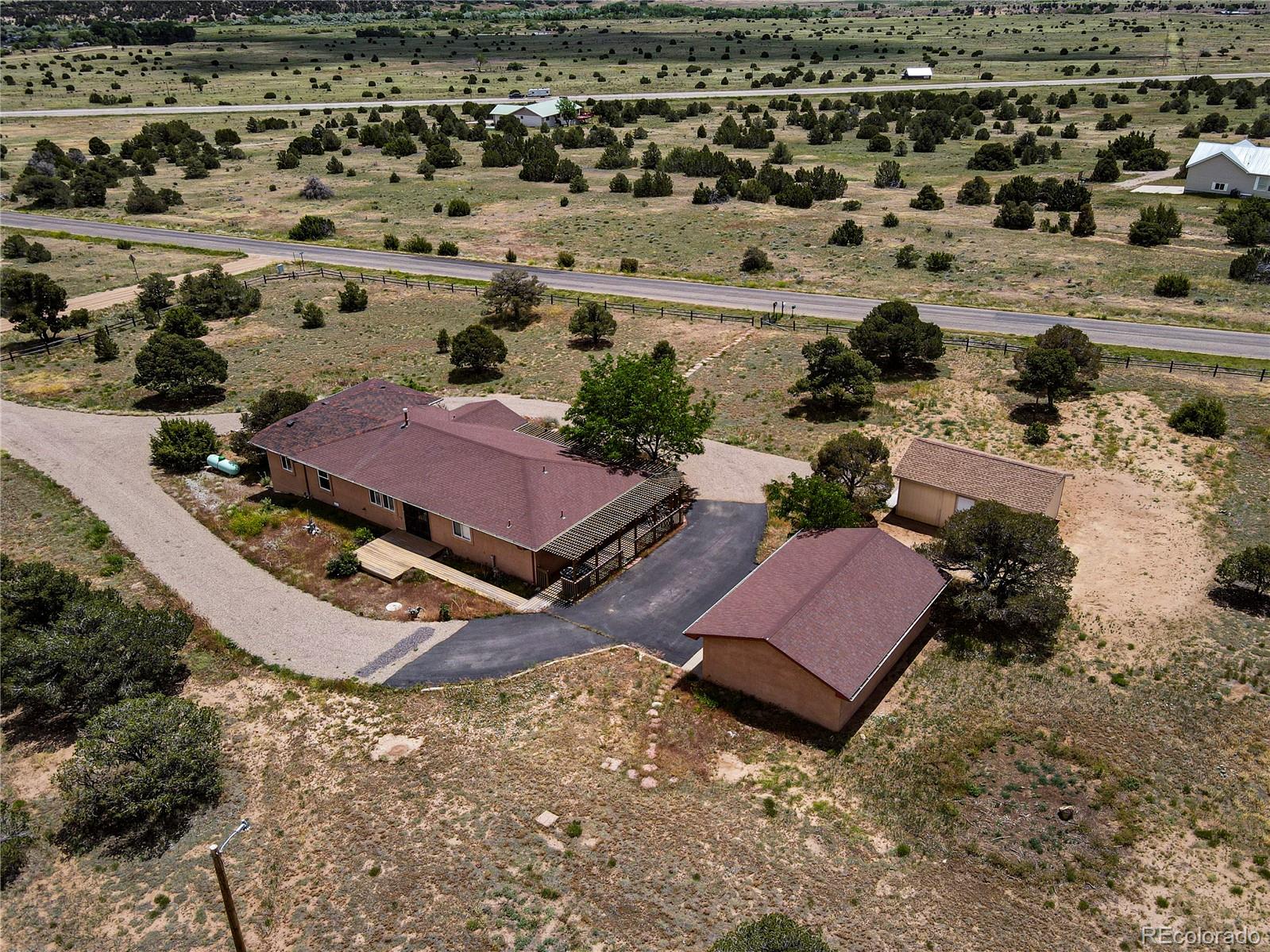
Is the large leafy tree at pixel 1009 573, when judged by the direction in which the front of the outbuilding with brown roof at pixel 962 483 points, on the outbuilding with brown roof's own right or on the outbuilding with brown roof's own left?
on the outbuilding with brown roof's own left

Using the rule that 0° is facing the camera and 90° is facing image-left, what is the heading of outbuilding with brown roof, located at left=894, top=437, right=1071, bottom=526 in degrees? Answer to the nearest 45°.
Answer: approximately 45°

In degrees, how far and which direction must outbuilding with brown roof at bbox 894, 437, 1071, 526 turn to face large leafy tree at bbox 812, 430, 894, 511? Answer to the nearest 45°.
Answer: approximately 45° to its right

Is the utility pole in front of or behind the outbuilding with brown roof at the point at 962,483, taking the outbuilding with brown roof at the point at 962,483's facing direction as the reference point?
in front

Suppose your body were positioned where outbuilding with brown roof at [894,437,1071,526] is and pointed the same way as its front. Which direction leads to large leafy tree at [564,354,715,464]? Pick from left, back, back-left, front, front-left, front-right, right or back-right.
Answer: front-right

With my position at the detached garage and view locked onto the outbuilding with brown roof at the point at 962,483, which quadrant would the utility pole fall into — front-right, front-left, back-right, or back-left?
back-left

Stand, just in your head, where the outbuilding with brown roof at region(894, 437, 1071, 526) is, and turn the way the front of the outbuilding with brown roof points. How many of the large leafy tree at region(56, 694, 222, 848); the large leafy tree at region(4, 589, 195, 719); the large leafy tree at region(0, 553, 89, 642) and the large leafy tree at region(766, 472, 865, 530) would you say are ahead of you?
4

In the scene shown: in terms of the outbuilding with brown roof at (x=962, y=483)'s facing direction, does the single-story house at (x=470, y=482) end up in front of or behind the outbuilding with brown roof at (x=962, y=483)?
in front
